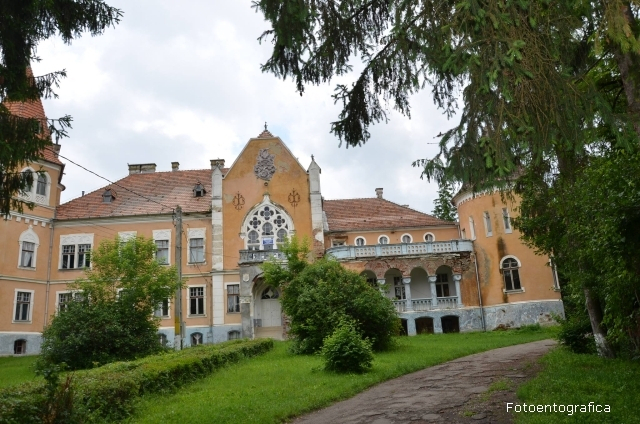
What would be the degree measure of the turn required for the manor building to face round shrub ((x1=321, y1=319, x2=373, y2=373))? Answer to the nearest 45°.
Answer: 0° — it already faces it

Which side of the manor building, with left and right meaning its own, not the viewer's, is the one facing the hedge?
front

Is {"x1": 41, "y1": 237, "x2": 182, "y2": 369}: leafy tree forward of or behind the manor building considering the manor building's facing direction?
forward

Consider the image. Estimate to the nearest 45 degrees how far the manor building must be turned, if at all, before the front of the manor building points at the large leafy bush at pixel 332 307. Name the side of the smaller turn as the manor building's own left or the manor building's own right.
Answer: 0° — it already faces it

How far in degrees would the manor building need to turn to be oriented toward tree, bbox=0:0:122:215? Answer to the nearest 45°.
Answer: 0° — it already faces it

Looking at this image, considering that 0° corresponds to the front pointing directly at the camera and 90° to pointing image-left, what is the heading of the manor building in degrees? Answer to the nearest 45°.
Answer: approximately 0°

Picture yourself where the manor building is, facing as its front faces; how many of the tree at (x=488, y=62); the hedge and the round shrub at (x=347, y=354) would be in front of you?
3

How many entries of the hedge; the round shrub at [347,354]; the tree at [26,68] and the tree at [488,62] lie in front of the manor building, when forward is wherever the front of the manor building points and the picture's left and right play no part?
4

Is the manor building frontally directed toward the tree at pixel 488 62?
yes
